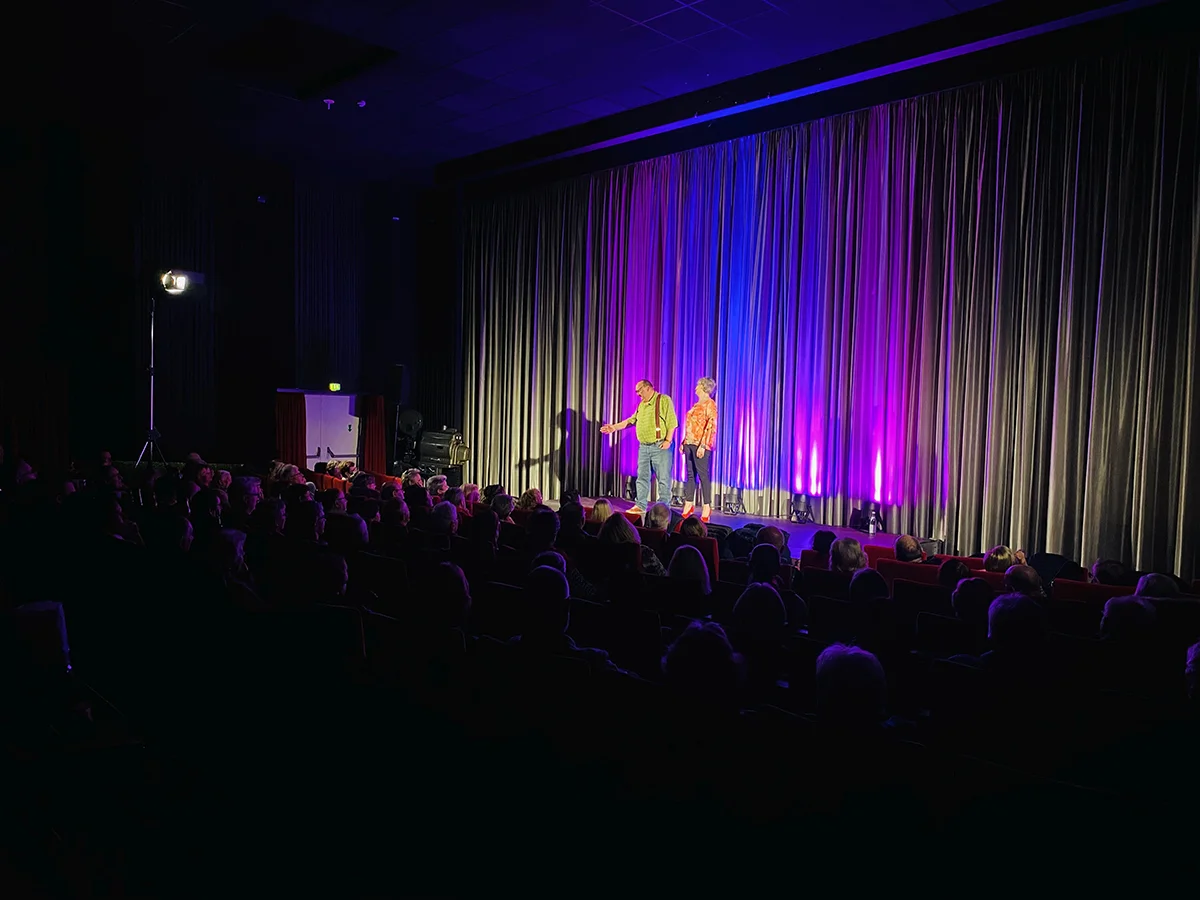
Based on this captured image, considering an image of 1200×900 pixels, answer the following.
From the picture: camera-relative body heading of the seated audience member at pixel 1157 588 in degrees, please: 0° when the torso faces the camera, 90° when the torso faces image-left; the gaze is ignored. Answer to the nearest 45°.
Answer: approximately 180°

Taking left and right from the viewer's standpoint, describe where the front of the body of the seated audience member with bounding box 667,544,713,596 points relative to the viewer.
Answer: facing away from the viewer

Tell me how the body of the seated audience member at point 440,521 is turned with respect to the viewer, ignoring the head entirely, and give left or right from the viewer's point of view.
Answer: facing away from the viewer and to the right of the viewer

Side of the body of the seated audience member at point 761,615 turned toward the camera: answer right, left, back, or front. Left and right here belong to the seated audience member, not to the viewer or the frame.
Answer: back

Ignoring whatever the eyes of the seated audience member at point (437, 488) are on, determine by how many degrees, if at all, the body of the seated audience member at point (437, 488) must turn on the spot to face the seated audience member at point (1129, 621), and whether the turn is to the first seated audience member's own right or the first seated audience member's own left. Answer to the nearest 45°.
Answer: approximately 90° to the first seated audience member's own right

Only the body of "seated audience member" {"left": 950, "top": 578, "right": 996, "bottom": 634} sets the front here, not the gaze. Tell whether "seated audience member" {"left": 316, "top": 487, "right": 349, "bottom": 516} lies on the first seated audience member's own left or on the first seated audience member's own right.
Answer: on the first seated audience member's own left

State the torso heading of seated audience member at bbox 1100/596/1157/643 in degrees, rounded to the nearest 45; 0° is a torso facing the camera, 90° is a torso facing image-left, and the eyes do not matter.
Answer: approximately 180°

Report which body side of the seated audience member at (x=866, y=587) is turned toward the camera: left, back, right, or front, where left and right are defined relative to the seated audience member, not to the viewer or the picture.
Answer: back

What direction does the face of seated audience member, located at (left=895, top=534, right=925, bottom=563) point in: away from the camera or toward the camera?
away from the camera

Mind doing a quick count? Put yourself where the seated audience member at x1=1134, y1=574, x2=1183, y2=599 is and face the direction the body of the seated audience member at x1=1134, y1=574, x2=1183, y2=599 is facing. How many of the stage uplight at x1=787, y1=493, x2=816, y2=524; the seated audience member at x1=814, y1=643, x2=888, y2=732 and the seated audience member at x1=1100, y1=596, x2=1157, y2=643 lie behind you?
2

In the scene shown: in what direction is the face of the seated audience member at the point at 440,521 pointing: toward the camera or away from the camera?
away from the camera

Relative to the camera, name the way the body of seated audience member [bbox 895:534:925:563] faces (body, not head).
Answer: away from the camera

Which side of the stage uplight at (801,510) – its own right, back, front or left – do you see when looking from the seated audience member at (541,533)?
back
